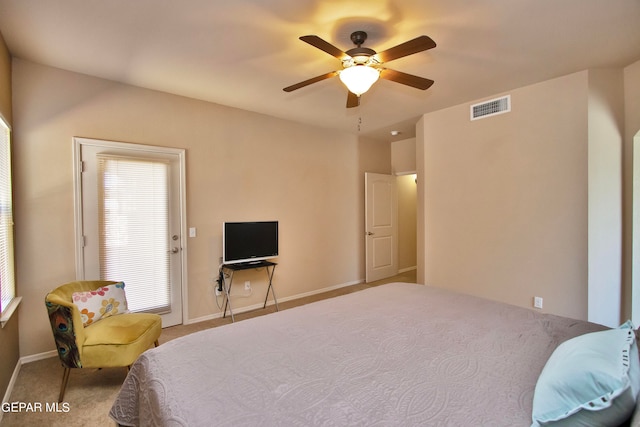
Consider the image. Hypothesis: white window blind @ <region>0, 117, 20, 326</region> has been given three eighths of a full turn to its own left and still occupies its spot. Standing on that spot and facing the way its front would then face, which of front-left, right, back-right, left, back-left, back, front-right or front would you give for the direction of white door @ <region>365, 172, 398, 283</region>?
back-right

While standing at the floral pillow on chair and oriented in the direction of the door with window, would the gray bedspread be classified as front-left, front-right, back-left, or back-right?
back-right

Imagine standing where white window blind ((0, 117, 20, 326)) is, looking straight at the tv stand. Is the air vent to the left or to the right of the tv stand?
right

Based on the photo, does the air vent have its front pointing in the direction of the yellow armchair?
yes

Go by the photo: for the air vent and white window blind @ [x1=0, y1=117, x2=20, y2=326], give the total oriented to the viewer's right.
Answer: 1

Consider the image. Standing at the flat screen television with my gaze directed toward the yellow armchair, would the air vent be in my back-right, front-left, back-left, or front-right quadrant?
back-left

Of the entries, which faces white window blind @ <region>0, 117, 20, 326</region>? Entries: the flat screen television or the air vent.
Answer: the air vent

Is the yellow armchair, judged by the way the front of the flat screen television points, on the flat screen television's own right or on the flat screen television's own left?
on the flat screen television's own right

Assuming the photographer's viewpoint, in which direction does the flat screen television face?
facing the viewer and to the right of the viewer

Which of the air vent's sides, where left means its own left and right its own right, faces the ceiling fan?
front

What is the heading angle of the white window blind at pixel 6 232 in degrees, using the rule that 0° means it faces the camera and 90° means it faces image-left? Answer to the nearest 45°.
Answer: approximately 270°
